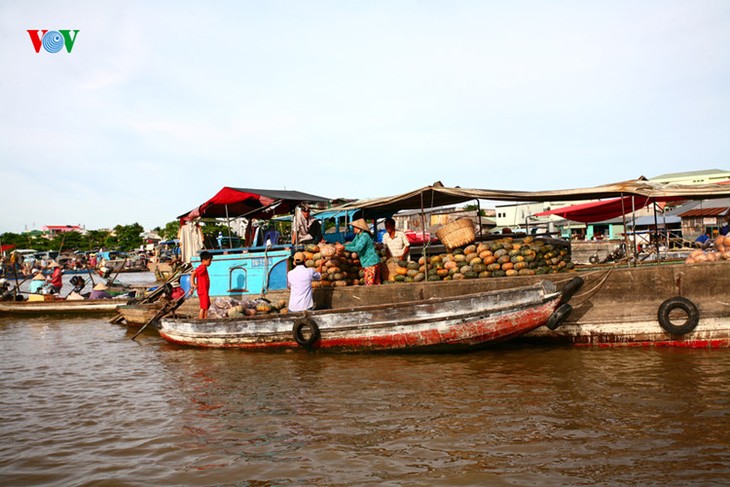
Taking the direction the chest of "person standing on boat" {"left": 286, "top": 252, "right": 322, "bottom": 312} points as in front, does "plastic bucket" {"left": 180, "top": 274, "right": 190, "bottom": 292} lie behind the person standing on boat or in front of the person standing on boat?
in front

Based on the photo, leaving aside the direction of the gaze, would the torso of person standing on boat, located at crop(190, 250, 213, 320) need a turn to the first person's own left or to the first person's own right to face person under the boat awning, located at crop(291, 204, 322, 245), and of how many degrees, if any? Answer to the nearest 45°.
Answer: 0° — they already face them

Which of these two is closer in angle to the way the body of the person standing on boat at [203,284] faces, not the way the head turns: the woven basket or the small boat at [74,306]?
the woven basket

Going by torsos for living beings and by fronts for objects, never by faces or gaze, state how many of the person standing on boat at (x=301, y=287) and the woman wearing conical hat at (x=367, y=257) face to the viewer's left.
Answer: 1

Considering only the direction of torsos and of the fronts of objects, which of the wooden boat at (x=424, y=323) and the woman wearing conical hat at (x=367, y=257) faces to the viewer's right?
the wooden boat

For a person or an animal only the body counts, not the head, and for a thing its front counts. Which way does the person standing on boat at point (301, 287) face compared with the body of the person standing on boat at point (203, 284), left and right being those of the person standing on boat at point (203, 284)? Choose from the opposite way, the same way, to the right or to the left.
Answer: to the left

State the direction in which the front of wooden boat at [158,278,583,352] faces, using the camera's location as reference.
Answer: facing to the right of the viewer

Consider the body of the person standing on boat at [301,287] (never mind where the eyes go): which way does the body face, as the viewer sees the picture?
away from the camera

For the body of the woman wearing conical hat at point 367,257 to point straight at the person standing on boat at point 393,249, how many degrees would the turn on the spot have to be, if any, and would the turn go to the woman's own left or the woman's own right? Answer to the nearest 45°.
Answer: approximately 135° to the woman's own right
